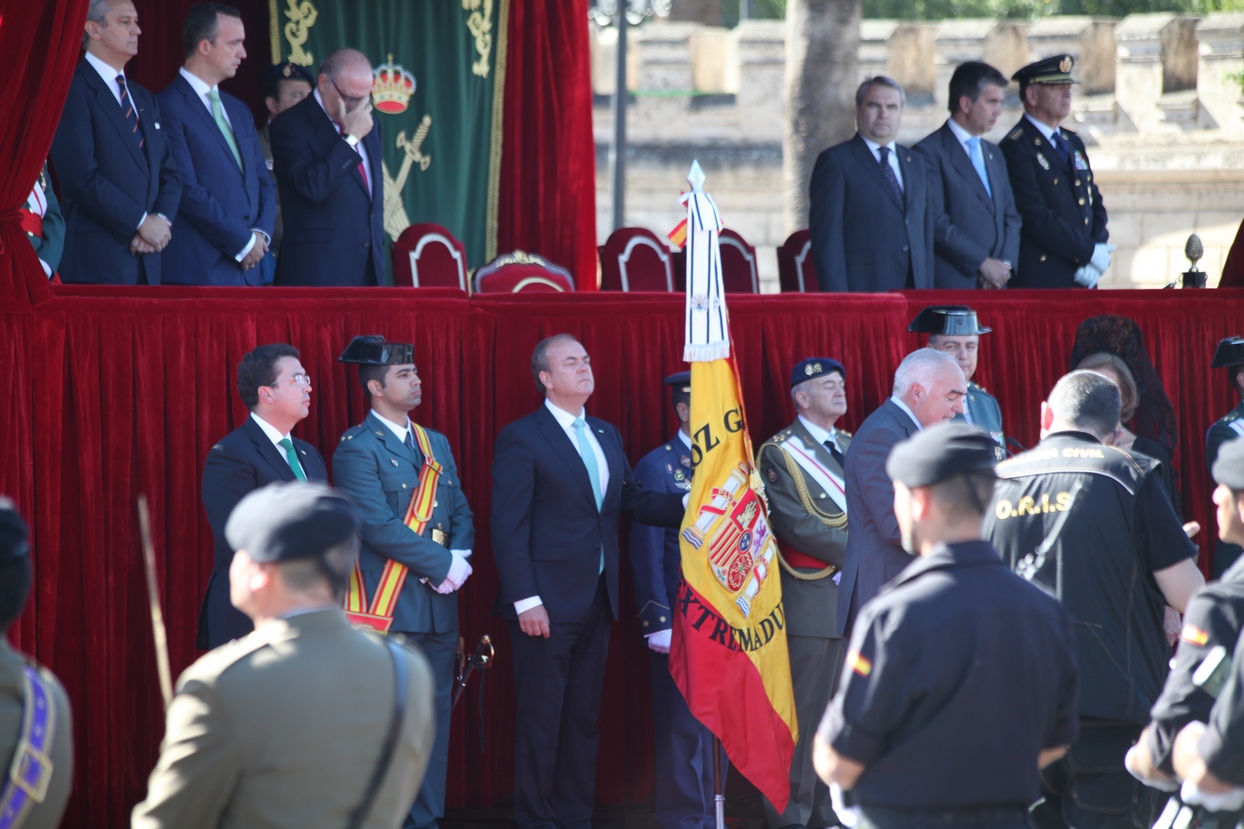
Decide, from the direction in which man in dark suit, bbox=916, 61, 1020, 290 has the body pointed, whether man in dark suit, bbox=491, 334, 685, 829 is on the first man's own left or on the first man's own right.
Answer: on the first man's own right

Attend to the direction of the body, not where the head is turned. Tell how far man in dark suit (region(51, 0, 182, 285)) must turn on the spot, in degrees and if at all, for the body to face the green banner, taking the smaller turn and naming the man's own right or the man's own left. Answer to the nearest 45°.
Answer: approximately 90° to the man's own left

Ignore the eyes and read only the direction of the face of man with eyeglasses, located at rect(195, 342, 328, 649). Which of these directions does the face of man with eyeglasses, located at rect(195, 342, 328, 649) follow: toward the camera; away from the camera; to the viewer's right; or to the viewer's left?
to the viewer's right

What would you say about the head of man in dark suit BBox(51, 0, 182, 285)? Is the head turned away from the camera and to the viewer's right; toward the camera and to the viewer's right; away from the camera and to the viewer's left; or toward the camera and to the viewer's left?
toward the camera and to the viewer's right

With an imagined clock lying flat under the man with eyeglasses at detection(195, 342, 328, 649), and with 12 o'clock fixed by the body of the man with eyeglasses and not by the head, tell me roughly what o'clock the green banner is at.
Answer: The green banner is roughly at 8 o'clock from the man with eyeglasses.

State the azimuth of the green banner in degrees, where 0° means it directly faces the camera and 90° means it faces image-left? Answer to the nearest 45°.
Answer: approximately 0°

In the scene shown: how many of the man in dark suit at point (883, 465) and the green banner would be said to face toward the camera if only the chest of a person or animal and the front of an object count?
1

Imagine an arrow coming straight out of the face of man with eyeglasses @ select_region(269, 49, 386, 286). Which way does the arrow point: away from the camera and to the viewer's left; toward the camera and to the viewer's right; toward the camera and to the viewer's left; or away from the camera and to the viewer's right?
toward the camera and to the viewer's right
